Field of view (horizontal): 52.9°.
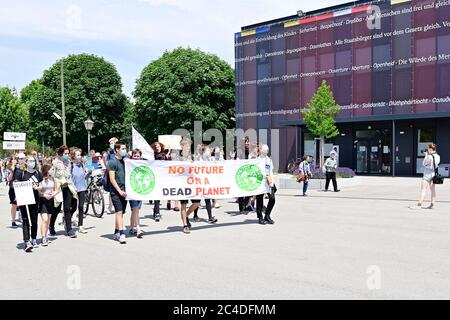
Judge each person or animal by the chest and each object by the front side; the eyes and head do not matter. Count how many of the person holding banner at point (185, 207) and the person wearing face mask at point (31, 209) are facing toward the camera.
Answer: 2

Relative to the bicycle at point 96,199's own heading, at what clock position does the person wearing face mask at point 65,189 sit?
The person wearing face mask is roughly at 2 o'clock from the bicycle.

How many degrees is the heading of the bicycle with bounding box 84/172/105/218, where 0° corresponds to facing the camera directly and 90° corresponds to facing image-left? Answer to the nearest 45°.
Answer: approximately 315°

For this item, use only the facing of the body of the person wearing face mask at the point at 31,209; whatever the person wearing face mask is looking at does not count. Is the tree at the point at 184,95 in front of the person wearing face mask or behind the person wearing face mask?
behind

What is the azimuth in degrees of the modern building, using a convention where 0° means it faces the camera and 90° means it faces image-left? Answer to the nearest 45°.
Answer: approximately 45°
